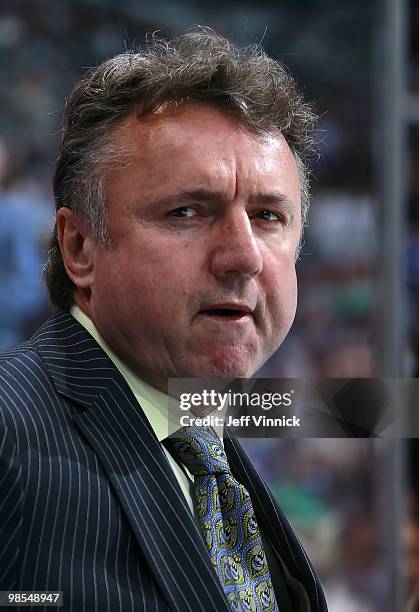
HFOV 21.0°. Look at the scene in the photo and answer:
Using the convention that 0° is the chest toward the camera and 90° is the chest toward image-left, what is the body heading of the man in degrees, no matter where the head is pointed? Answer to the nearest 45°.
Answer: approximately 315°
